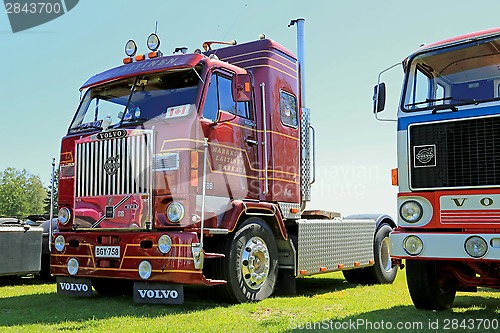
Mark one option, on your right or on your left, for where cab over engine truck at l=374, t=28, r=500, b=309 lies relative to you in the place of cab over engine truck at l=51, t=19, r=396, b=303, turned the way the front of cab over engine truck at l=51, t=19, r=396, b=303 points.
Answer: on your left

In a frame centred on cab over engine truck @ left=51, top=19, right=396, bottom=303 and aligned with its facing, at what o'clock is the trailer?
The trailer is roughly at 3 o'clock from the cab over engine truck.
